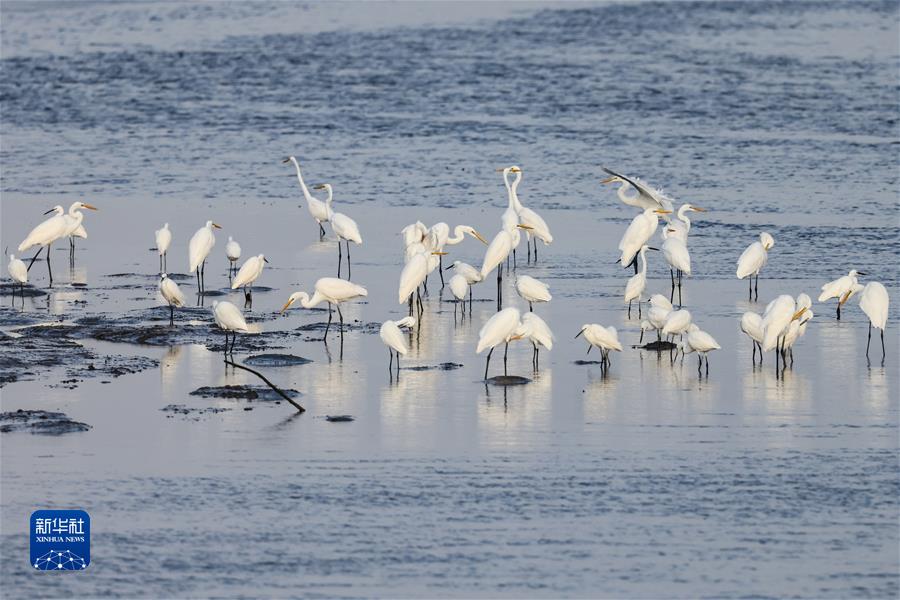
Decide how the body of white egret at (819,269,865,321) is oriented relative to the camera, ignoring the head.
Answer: to the viewer's right

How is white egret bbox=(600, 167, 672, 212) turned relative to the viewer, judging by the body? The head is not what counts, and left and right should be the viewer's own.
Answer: facing to the left of the viewer

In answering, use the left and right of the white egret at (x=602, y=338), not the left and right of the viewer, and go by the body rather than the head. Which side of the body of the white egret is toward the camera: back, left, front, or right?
left

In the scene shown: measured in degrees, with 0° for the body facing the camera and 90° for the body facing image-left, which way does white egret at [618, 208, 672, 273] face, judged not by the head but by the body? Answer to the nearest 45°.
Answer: approximately 270°

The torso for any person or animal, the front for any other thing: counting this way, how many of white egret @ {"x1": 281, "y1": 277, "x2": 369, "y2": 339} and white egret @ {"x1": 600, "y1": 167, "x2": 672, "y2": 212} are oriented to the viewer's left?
2

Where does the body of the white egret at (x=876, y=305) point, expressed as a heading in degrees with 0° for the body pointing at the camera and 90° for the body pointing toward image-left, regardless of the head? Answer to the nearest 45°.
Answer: approximately 180°

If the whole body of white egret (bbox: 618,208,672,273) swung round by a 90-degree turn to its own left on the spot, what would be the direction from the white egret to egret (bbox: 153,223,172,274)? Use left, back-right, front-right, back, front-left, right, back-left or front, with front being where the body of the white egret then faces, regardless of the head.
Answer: left

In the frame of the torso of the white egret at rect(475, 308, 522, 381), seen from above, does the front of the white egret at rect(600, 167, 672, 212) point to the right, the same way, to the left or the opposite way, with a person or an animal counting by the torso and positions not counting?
the opposite way

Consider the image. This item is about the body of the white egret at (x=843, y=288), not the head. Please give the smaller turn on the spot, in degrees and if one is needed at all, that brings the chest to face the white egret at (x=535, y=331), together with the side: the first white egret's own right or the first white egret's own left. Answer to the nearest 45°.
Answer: approximately 135° to the first white egret's own right

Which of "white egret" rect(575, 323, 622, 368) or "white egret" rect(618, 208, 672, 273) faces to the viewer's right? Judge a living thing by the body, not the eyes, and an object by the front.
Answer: "white egret" rect(618, 208, 672, 273)

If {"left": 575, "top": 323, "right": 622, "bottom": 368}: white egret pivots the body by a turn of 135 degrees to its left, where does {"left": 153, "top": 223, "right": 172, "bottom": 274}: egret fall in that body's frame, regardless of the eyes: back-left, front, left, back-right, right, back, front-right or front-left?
back

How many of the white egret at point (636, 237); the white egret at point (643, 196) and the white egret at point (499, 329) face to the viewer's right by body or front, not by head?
2

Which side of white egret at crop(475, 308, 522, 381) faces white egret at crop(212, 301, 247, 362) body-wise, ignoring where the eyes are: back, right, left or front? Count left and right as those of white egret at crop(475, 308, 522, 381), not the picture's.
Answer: back

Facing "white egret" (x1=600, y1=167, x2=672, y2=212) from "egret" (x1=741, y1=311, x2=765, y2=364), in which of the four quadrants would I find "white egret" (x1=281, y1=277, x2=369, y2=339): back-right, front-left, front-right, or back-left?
front-left
